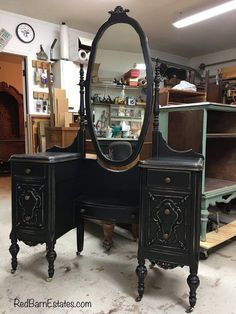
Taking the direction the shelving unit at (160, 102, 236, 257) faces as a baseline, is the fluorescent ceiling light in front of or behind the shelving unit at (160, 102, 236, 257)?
behind

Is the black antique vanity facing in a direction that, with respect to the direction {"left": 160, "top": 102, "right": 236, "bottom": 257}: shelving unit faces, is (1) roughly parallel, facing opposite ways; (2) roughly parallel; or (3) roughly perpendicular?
roughly perpendicular

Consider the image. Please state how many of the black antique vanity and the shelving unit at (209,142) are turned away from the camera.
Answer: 0

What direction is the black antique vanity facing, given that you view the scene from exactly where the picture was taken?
facing the viewer and to the left of the viewer

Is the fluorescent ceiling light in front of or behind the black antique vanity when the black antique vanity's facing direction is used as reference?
behind

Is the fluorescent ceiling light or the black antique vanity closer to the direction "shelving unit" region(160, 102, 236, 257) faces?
the black antique vanity

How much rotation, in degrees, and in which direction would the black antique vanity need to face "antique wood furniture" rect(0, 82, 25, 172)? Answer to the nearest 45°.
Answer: approximately 90° to its right

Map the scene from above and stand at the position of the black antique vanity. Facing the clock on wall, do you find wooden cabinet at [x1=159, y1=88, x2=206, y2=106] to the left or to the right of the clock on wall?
right
